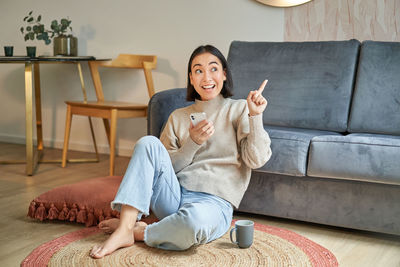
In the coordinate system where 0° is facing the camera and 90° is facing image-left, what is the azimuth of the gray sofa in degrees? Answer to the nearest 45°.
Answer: approximately 45°

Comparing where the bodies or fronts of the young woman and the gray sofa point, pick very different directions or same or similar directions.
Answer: same or similar directions

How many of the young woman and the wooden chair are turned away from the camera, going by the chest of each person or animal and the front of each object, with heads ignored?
0

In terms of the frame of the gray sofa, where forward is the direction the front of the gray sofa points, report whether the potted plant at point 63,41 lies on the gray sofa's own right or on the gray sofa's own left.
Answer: on the gray sofa's own right

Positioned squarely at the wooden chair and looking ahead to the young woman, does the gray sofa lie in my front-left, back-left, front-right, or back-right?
front-left

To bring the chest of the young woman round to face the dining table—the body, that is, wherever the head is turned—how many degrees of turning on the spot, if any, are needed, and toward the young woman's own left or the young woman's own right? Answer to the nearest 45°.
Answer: approximately 90° to the young woman's own right

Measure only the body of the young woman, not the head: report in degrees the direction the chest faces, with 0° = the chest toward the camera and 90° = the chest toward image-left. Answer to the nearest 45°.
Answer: approximately 45°

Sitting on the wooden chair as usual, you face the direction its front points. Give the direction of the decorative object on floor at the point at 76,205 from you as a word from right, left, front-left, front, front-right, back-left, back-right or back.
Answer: front-left

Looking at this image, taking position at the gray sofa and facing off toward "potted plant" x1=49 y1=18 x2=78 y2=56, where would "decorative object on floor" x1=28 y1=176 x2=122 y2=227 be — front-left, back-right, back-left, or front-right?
front-left

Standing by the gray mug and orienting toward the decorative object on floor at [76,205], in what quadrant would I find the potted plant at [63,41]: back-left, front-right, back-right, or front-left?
front-right

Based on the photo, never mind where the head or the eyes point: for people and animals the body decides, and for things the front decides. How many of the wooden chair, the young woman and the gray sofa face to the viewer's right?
0

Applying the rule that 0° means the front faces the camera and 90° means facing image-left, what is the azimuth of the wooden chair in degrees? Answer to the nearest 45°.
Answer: approximately 45°
